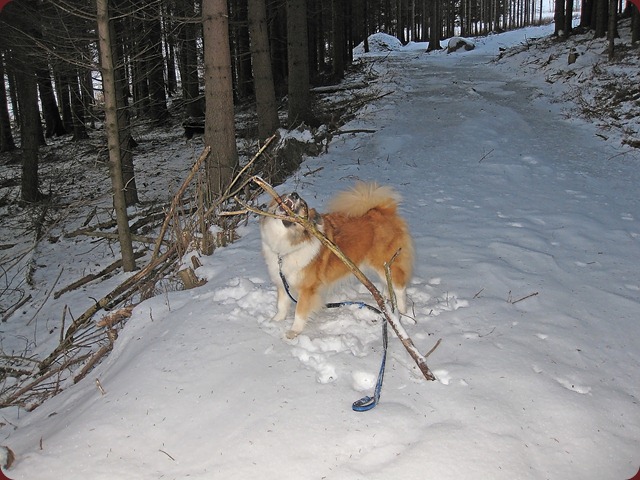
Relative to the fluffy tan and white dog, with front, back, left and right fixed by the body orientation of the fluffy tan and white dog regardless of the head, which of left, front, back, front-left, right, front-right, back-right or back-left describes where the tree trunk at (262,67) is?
back-right

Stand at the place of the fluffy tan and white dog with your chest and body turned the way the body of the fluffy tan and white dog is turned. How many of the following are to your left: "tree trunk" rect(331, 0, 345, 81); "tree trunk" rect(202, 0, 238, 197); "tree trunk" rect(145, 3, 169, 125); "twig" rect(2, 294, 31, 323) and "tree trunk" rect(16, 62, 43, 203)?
0

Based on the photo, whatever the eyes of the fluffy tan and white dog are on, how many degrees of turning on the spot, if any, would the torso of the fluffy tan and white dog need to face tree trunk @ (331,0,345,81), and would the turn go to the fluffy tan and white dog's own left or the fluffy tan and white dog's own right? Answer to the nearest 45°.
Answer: approximately 135° to the fluffy tan and white dog's own right

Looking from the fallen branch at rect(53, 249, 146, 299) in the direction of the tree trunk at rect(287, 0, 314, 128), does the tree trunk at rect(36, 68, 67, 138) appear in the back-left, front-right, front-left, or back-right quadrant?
front-left

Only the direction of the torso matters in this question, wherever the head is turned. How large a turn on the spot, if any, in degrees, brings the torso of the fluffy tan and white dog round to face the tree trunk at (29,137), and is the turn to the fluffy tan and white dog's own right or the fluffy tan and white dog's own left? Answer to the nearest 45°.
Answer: approximately 90° to the fluffy tan and white dog's own right

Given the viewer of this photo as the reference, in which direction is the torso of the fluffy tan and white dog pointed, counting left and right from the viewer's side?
facing the viewer and to the left of the viewer

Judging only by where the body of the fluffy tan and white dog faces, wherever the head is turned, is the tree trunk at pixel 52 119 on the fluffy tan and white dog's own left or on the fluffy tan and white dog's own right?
on the fluffy tan and white dog's own right

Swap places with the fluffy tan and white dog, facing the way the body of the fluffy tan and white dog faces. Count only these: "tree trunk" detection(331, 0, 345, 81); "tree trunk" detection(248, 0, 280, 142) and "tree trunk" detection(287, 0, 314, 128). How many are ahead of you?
0

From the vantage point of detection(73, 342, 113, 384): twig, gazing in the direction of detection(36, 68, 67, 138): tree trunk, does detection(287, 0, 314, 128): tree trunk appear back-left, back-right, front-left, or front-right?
front-right

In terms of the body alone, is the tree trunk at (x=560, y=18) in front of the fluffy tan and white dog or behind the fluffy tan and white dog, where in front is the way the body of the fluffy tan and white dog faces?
behind

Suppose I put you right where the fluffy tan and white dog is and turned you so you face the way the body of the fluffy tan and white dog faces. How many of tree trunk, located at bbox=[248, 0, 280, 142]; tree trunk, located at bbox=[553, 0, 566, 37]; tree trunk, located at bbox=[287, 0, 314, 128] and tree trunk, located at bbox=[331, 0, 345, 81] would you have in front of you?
0

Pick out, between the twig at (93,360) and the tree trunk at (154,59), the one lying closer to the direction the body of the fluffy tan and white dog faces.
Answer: the twig

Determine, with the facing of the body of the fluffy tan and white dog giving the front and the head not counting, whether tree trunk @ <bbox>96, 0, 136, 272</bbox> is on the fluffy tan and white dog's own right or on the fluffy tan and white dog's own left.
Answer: on the fluffy tan and white dog's own right

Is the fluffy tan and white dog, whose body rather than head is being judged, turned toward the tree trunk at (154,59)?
no

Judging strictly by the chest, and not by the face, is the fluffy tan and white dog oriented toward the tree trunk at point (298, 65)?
no
